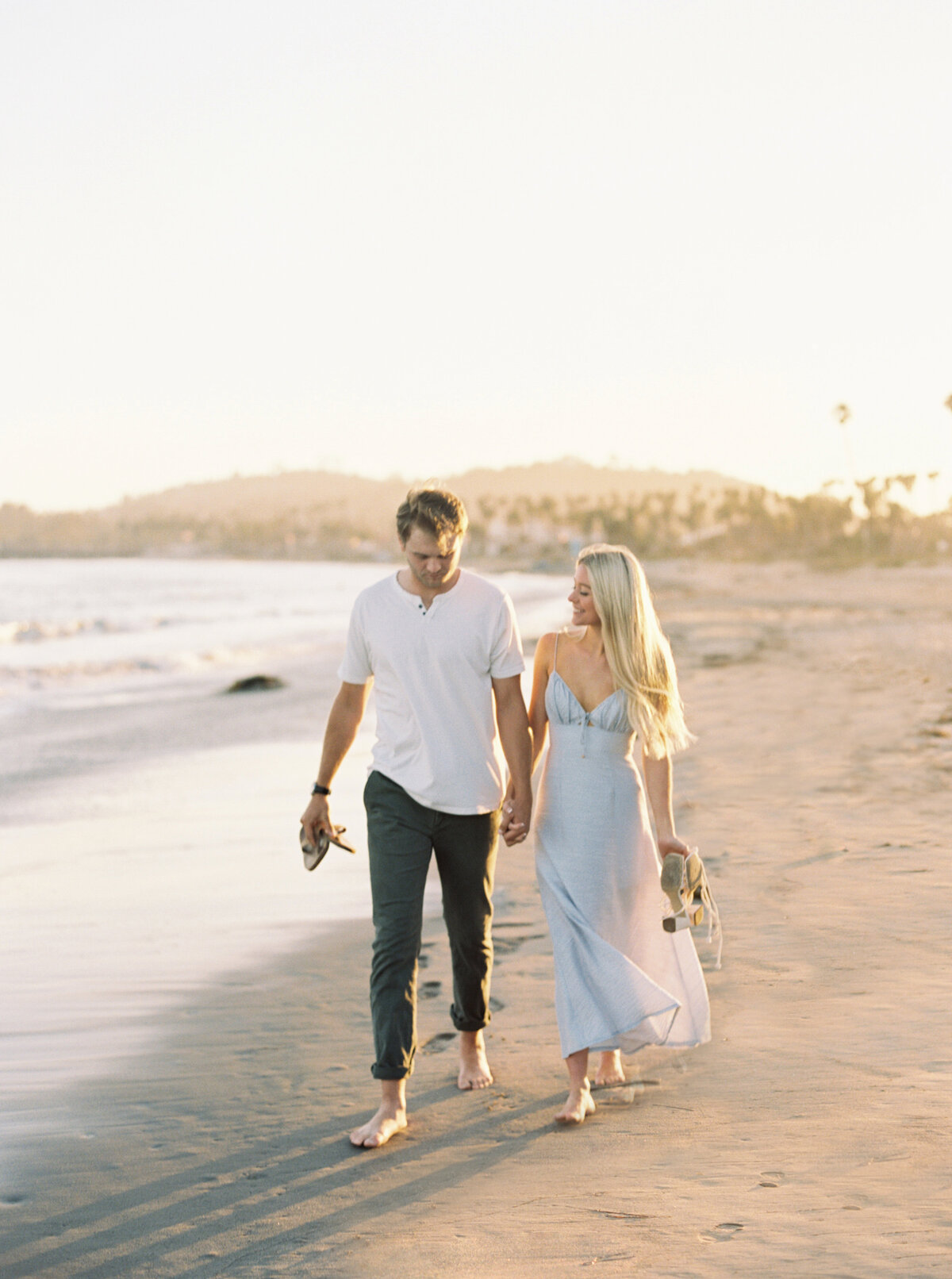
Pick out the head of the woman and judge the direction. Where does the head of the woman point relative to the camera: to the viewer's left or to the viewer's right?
to the viewer's left

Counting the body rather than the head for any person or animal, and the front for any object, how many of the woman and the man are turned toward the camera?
2

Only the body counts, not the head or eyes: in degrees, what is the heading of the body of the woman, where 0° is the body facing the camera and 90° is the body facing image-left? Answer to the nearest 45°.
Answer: approximately 0°

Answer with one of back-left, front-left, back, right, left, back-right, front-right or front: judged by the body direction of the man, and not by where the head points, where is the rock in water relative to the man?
back
